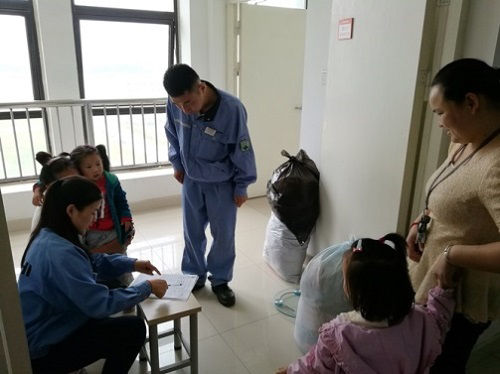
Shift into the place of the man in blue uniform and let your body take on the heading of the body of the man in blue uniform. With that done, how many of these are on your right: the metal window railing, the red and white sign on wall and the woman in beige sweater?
1

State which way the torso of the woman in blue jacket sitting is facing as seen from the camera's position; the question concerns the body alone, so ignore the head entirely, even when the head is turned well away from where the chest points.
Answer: to the viewer's right

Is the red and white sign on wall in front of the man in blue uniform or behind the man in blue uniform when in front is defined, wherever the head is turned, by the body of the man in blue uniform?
behind

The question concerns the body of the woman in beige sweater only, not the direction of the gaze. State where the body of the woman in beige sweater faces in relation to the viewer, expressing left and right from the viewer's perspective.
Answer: facing to the left of the viewer

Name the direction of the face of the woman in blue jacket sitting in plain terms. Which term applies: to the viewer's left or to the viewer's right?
to the viewer's right

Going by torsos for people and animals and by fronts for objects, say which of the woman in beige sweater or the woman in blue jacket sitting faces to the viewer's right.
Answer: the woman in blue jacket sitting

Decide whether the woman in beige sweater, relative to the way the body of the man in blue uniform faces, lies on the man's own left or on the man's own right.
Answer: on the man's own left

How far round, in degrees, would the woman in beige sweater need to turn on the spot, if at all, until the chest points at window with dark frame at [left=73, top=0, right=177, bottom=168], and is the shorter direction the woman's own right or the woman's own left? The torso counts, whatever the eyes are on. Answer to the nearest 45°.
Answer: approximately 45° to the woman's own right

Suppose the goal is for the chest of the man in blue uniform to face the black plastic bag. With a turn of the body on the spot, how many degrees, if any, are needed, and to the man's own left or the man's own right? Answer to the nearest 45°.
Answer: approximately 135° to the man's own left

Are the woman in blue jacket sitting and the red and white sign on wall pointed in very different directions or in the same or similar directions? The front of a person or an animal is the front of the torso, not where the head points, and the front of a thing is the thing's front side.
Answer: very different directions

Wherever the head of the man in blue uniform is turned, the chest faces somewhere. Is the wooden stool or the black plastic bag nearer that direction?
the wooden stool

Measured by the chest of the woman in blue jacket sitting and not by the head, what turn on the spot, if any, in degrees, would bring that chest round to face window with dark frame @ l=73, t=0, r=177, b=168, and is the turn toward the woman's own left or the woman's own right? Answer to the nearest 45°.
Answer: approximately 90° to the woman's own left

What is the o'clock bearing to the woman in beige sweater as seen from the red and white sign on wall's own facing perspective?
The woman in beige sweater is roughly at 10 o'clock from the red and white sign on wall.

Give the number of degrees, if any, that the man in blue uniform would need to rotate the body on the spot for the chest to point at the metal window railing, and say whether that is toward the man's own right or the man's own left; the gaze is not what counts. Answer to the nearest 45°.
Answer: approximately 90° to the man's own right

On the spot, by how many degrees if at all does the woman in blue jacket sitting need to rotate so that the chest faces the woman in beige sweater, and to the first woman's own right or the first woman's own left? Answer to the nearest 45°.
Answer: approximately 45° to the first woman's own right

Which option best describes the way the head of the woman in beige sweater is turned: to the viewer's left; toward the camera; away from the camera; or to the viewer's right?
to the viewer's left
